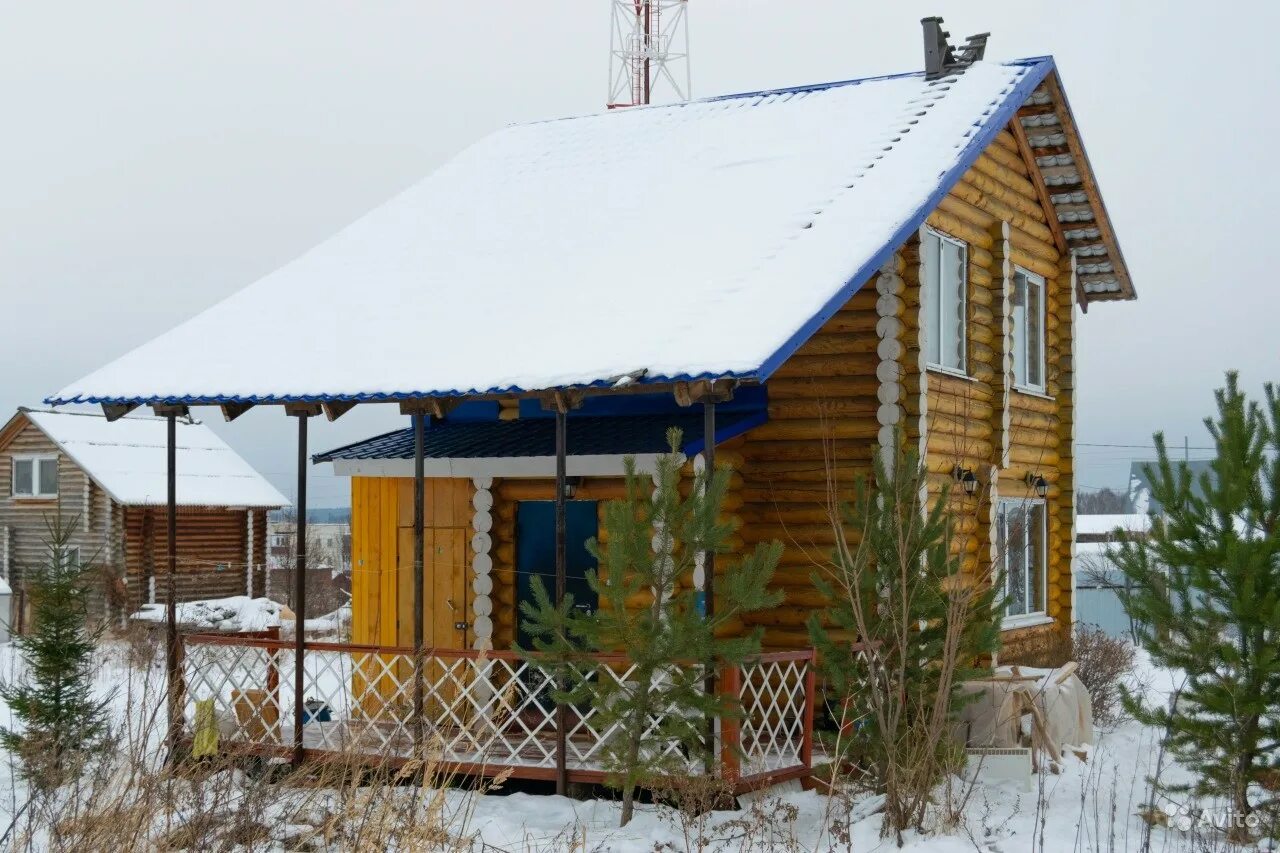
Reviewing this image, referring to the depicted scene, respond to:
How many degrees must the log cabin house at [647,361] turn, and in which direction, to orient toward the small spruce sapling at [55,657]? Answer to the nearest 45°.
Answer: approximately 45° to its right

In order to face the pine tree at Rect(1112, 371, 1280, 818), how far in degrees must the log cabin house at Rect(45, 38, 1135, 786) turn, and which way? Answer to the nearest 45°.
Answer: approximately 90° to its left

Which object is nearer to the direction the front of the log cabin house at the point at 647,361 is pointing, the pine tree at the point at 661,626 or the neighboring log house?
the pine tree

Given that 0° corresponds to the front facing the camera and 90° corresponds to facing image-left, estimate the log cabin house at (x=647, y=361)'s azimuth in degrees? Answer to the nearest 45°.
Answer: approximately 45°

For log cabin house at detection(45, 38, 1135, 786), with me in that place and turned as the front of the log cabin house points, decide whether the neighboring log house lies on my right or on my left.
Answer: on my right
